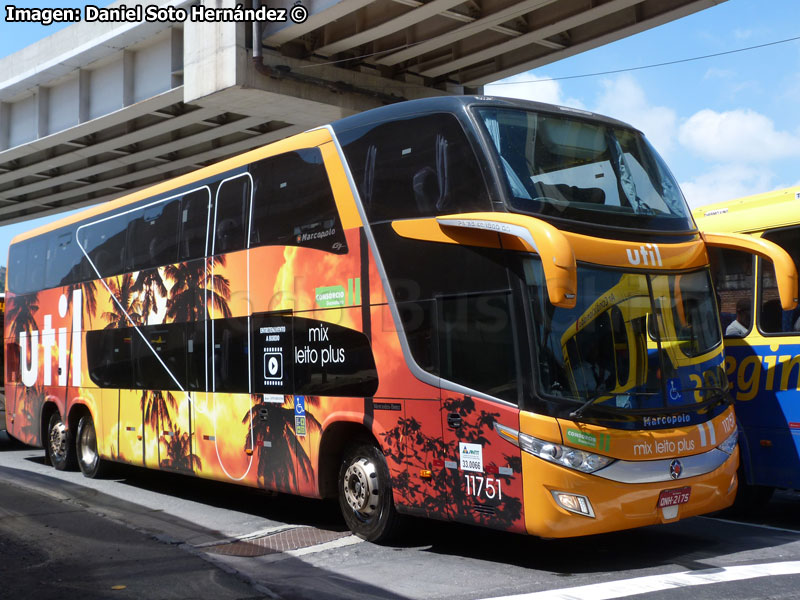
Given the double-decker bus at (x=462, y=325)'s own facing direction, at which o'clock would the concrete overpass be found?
The concrete overpass is roughly at 7 o'clock from the double-decker bus.

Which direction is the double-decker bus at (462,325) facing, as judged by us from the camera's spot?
facing the viewer and to the right of the viewer

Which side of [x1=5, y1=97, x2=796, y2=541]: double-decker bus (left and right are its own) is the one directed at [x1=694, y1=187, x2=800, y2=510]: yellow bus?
left

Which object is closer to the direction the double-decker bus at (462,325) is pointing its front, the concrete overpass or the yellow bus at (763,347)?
the yellow bus
